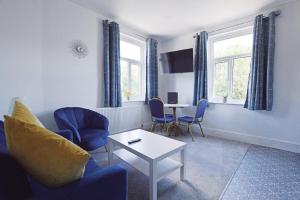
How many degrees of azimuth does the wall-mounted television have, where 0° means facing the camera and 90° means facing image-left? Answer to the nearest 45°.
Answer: approximately 45°

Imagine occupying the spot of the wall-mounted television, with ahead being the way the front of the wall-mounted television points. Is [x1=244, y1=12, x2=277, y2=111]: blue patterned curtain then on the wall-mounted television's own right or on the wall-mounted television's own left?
on the wall-mounted television's own left

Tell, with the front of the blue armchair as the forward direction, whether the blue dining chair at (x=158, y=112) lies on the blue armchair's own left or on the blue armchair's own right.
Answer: on the blue armchair's own left

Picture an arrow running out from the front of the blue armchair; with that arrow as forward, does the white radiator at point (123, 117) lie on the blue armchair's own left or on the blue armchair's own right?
on the blue armchair's own left

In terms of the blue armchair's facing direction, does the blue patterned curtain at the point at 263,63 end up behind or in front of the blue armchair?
in front

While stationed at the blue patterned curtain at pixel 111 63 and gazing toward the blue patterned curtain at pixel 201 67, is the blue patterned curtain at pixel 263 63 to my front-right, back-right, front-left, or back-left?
front-right

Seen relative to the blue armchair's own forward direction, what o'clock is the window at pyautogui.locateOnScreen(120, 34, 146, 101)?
The window is roughly at 9 o'clock from the blue armchair.

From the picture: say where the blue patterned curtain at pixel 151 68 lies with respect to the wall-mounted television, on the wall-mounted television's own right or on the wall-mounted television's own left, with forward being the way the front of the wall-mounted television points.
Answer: on the wall-mounted television's own right

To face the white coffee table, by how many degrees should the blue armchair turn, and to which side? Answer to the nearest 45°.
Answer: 0° — it already faces it

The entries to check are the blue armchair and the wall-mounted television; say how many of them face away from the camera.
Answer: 0

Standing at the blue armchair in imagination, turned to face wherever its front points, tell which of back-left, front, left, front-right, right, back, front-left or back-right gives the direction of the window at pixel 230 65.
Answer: front-left

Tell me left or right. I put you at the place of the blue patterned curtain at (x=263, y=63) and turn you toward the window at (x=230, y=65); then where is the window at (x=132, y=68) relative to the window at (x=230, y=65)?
left

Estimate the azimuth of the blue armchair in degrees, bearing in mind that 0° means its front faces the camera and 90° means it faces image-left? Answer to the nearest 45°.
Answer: approximately 315°
